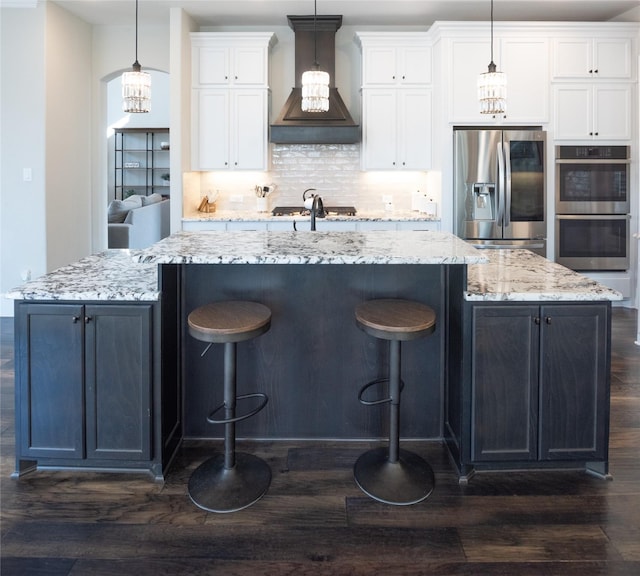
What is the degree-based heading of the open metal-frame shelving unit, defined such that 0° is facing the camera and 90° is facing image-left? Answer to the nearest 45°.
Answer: approximately 0°

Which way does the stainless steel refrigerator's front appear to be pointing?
toward the camera

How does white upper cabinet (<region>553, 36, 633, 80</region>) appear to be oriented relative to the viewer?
toward the camera

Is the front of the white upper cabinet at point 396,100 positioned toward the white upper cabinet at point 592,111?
no

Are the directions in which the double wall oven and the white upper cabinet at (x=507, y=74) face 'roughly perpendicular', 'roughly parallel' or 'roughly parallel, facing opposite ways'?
roughly parallel

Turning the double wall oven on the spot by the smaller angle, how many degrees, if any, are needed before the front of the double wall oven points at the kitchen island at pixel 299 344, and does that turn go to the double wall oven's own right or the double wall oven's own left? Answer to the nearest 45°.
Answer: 0° — it already faces it

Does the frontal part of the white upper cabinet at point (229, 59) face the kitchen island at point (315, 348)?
yes

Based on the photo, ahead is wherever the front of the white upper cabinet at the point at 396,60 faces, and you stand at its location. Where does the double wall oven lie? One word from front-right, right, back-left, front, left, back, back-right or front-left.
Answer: left

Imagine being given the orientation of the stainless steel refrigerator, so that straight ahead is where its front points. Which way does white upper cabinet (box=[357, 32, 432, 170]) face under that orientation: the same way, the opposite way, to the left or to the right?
the same way

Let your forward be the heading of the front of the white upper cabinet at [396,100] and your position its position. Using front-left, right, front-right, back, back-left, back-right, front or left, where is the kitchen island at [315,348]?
front

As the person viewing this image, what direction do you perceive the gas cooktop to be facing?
facing the viewer

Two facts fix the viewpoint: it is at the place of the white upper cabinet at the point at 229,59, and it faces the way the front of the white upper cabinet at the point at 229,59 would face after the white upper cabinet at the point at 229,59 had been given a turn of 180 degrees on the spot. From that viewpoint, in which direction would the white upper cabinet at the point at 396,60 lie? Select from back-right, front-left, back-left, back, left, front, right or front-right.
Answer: right

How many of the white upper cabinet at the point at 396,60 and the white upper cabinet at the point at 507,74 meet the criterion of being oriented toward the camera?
2

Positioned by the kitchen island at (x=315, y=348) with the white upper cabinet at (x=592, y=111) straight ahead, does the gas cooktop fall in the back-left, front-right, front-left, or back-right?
front-left

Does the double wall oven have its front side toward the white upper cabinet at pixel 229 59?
no
